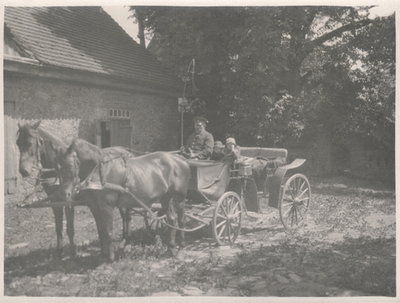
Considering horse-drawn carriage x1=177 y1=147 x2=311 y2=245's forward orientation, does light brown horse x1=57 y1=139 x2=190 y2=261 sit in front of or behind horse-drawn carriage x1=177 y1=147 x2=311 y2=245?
in front

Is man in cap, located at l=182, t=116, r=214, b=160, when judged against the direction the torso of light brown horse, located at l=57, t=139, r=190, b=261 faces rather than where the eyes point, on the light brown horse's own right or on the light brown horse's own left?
on the light brown horse's own right

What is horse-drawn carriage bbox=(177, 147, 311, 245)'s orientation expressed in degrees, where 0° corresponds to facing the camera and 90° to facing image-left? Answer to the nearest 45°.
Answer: approximately 45°

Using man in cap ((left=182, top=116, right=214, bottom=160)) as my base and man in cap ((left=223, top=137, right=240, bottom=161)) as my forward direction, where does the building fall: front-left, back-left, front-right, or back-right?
back-left

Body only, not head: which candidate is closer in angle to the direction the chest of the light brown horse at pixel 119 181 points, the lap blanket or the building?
the building

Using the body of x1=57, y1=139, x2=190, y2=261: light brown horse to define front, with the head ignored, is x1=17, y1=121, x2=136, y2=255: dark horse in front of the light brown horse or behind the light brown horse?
in front

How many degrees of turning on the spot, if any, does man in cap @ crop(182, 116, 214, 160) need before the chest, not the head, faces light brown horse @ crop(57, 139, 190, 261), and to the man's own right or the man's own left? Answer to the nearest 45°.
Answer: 0° — they already face it

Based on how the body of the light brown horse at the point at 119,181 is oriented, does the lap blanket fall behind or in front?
behind

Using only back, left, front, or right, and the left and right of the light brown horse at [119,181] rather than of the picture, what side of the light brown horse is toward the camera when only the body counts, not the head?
left

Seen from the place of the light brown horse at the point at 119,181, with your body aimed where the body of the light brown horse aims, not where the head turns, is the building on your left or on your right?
on your right
